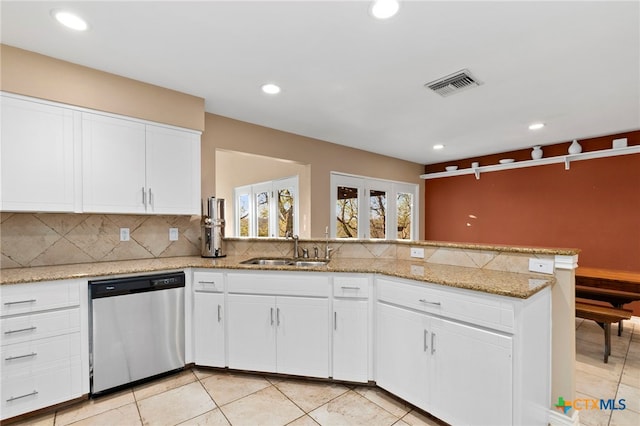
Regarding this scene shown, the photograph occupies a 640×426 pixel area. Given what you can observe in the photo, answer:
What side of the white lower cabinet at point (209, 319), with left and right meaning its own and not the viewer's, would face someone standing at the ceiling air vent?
left

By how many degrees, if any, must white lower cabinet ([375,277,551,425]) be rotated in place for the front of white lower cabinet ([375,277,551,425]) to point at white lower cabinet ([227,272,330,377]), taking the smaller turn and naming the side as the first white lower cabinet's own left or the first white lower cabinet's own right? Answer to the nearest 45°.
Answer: approximately 45° to the first white lower cabinet's own right

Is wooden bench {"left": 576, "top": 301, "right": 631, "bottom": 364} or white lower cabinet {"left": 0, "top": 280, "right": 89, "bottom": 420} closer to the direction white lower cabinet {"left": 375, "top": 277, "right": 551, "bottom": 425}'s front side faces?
the white lower cabinet

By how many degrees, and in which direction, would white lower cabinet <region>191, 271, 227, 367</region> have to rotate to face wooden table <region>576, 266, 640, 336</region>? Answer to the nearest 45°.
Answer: approximately 90° to its left

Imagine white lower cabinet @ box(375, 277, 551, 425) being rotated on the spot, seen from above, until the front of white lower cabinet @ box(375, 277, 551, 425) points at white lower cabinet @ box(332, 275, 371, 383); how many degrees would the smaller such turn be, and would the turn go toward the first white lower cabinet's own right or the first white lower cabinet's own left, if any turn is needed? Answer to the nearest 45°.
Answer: approximately 45° to the first white lower cabinet's own right

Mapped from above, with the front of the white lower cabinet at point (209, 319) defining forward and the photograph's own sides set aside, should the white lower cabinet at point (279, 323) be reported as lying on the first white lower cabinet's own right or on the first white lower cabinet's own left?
on the first white lower cabinet's own left

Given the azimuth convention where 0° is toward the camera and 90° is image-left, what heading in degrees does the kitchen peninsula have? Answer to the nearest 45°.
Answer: approximately 0°

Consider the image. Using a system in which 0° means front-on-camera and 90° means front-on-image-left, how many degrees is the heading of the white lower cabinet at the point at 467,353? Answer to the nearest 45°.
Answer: approximately 45°

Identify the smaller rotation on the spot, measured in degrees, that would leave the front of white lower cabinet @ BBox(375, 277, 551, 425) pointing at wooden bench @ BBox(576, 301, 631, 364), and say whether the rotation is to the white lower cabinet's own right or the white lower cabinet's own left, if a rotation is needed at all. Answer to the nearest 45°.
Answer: approximately 180°

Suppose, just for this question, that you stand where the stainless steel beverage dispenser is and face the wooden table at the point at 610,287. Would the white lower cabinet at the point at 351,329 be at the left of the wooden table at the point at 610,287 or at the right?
right

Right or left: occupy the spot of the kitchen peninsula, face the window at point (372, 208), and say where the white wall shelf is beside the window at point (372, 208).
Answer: right
